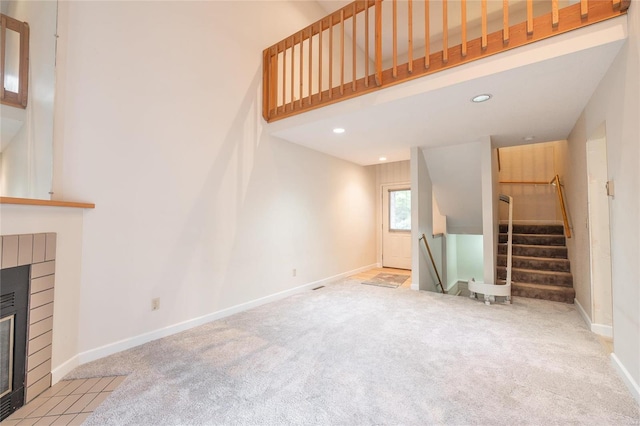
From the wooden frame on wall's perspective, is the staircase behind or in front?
in front

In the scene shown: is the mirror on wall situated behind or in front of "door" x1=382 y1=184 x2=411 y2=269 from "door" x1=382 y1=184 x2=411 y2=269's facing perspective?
in front

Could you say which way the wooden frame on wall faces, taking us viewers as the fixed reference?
facing the viewer and to the right of the viewer

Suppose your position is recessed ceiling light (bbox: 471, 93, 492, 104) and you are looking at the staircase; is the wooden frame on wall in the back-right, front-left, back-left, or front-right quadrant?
back-left

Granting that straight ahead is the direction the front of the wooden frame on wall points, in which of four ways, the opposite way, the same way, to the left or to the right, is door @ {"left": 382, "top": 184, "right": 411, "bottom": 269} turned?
to the right

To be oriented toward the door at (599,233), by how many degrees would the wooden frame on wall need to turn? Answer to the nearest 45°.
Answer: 0° — it already faces it

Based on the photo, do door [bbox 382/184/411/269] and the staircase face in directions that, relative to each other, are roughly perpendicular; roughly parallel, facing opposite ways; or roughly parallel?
roughly parallel

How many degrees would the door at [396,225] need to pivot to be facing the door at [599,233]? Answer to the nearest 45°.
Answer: approximately 45° to its left

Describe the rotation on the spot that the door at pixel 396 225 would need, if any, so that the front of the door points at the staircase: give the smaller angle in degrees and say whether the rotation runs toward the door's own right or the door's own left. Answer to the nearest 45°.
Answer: approximately 45° to the door's own left

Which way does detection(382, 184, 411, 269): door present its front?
toward the camera

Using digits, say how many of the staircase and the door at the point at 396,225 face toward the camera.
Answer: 2
